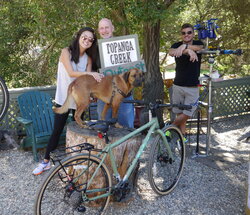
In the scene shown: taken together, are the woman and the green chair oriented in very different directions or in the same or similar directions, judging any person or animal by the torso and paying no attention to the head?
same or similar directions

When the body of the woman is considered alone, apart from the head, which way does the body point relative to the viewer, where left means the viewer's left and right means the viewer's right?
facing the viewer and to the right of the viewer

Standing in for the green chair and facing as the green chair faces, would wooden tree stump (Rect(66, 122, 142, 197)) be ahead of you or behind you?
ahead

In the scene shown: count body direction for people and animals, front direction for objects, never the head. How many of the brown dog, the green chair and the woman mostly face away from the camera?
0

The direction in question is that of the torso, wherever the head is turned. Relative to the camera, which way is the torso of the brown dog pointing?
to the viewer's right

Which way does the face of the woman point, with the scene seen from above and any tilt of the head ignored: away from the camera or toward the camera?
toward the camera

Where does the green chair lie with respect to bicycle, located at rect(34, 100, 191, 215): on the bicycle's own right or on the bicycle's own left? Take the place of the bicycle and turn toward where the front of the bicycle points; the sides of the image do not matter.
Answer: on the bicycle's own left

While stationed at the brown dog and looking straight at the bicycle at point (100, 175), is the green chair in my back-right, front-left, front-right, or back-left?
back-right

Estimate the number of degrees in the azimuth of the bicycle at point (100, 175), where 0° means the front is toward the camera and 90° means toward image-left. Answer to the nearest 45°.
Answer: approximately 225°

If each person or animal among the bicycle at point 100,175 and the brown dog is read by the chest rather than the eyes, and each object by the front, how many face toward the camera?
0
